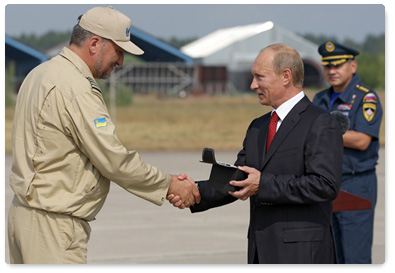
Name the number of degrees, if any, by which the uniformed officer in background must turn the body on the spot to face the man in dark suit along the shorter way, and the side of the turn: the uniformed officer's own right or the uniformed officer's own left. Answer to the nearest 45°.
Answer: approximately 45° to the uniformed officer's own left

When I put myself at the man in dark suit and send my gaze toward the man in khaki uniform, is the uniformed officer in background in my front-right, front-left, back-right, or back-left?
back-right

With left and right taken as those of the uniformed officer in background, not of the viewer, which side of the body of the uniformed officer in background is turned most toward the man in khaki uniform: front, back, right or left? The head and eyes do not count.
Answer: front

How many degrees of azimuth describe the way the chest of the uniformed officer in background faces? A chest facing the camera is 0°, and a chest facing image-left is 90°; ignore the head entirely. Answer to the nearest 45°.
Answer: approximately 45°

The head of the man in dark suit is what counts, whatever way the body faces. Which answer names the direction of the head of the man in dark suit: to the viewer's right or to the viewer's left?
to the viewer's left
